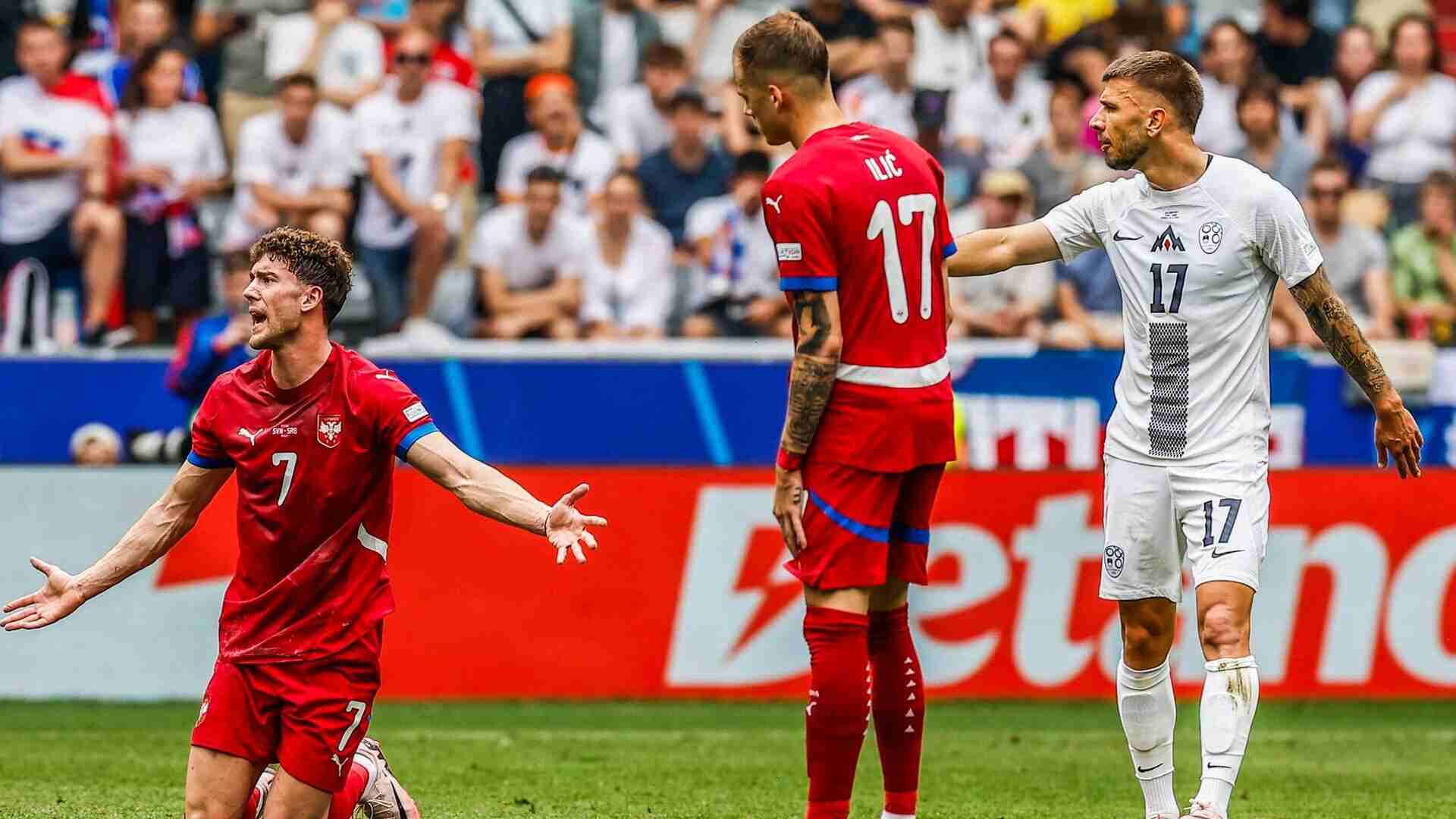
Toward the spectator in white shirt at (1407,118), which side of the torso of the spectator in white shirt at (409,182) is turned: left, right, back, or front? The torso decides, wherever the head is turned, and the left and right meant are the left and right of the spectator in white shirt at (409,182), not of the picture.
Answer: left

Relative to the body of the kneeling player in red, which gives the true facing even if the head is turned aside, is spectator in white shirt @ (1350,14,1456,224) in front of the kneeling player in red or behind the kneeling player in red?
behind

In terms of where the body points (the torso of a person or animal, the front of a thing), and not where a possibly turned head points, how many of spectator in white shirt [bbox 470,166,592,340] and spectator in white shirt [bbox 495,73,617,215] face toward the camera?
2

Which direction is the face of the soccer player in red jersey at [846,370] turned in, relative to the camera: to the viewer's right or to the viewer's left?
to the viewer's left

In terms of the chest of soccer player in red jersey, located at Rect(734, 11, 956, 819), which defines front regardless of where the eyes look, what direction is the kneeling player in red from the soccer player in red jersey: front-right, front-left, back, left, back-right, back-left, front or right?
front-left

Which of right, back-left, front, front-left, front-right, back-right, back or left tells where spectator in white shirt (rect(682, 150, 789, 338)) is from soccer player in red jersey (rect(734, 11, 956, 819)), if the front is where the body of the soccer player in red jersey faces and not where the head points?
front-right

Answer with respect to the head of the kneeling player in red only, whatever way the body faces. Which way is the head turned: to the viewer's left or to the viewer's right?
to the viewer's left

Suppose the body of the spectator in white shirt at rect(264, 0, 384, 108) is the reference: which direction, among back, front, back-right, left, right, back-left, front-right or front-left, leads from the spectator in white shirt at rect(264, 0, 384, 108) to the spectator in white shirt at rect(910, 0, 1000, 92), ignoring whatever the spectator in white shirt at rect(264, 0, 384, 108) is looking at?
left
